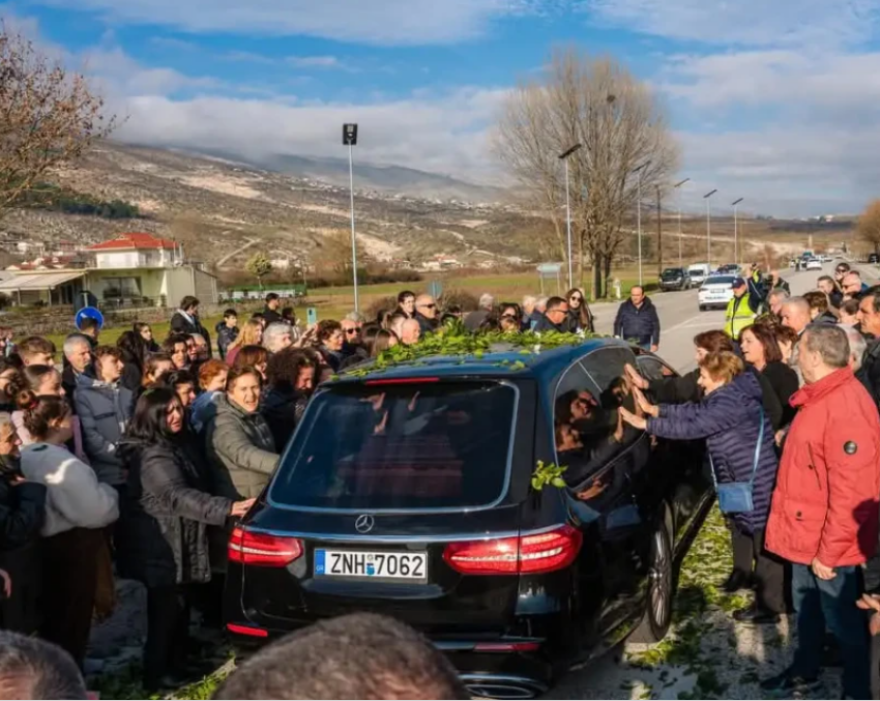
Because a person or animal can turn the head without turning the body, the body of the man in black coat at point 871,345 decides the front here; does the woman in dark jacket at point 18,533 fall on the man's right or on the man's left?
on the man's left

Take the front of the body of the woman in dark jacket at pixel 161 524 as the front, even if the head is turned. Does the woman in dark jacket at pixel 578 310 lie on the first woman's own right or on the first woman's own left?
on the first woman's own left

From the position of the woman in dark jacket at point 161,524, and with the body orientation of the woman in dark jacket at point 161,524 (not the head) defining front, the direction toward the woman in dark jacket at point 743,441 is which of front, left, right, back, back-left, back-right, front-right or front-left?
front

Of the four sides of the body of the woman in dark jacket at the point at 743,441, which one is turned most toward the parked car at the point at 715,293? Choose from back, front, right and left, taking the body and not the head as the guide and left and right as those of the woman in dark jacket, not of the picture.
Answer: right

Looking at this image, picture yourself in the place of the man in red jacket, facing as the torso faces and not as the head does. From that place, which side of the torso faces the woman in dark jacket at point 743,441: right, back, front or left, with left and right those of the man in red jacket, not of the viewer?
right

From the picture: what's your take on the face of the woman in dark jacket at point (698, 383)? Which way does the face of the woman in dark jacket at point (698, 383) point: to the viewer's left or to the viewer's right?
to the viewer's left

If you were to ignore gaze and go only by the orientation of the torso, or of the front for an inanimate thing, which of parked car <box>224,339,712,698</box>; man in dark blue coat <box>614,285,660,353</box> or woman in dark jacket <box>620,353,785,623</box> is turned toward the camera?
the man in dark blue coat

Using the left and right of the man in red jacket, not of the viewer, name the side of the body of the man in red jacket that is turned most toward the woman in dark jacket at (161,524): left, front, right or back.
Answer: front

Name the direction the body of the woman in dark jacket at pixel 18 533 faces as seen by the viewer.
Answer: to the viewer's right

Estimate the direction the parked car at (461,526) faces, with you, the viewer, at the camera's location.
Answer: facing away from the viewer and to the right of the viewer

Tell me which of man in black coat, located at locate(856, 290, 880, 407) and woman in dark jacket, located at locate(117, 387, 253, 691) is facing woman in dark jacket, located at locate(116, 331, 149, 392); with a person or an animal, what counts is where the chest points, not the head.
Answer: the man in black coat

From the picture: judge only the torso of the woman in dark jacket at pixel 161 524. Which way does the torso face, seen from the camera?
to the viewer's right

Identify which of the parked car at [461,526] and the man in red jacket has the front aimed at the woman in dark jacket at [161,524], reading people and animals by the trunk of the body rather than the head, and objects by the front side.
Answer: the man in red jacket

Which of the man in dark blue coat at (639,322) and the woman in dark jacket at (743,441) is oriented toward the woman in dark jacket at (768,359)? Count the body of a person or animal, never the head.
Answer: the man in dark blue coat

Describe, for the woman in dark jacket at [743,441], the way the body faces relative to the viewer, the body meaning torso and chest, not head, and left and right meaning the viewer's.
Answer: facing to the left of the viewer

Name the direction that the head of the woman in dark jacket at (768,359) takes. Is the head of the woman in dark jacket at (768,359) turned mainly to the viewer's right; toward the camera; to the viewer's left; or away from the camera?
to the viewer's left

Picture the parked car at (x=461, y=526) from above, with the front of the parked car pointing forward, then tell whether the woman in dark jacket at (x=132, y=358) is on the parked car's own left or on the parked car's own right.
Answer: on the parked car's own left

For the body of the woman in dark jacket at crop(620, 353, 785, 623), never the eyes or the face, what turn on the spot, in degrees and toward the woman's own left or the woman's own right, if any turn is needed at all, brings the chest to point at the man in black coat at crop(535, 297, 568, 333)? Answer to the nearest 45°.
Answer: approximately 90° to the woman's own right
